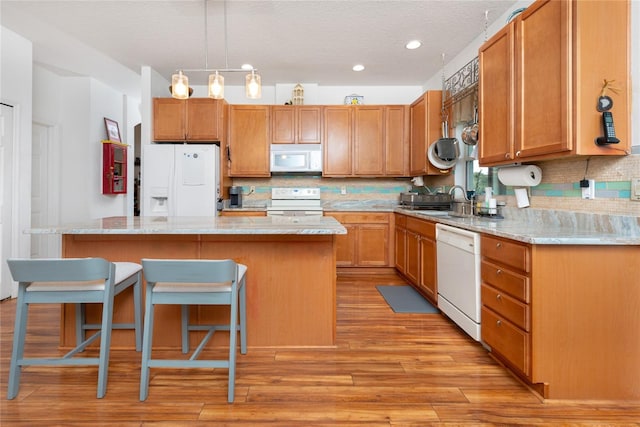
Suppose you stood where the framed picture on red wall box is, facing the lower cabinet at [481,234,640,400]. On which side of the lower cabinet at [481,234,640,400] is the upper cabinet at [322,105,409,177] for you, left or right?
left

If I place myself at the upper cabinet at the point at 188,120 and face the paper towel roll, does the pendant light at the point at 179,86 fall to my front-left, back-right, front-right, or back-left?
front-right

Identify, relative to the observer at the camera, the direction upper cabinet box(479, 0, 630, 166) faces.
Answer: facing the viewer and to the left of the viewer

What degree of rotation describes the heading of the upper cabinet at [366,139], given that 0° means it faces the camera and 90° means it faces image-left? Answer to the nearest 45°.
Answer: approximately 0°

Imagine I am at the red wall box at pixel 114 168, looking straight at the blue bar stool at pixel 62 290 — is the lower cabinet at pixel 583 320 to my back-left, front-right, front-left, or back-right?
front-left

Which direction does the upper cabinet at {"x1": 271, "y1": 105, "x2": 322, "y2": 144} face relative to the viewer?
toward the camera

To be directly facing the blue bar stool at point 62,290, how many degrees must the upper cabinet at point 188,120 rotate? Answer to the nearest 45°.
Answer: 0° — it already faces it

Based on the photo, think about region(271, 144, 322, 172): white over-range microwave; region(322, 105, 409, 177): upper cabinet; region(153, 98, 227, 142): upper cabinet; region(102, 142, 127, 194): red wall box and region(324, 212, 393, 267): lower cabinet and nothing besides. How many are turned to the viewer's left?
0

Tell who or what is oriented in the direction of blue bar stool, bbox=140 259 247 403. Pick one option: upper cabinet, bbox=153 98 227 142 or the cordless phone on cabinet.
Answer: the upper cabinet

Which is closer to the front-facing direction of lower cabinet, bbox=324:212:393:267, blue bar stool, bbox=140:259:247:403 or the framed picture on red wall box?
the blue bar stool

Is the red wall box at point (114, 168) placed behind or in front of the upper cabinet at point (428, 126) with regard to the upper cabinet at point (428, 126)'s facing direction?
in front

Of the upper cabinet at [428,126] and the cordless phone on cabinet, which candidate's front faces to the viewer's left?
the upper cabinet

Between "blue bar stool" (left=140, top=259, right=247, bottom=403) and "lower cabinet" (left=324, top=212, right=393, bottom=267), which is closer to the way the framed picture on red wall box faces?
the lower cabinet

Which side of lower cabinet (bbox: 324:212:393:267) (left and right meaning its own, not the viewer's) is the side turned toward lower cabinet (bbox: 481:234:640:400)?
front

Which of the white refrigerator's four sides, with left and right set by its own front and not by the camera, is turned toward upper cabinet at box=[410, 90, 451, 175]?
left

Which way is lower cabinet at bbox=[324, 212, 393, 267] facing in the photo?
toward the camera
